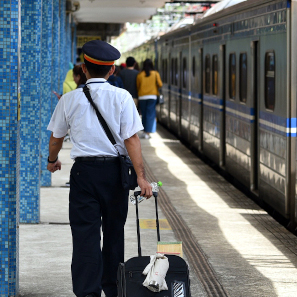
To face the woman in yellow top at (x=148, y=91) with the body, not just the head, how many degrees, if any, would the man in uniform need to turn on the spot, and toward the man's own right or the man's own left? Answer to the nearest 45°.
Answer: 0° — they already face them

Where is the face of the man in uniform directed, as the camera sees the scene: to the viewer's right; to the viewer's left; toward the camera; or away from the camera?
away from the camera

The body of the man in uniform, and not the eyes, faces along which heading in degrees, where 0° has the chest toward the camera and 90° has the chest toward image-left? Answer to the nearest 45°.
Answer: approximately 180°

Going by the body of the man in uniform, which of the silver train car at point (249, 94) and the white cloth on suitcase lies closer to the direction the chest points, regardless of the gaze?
the silver train car

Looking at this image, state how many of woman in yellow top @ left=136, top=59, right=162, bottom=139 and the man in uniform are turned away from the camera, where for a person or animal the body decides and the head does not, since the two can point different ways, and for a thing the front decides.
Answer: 2

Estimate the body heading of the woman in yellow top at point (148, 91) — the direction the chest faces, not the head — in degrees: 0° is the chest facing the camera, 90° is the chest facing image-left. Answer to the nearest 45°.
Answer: approximately 180°

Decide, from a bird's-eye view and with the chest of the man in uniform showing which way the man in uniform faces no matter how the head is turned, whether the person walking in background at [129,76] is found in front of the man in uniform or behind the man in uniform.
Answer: in front

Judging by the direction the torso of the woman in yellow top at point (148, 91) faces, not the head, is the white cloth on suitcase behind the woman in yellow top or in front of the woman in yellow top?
behind

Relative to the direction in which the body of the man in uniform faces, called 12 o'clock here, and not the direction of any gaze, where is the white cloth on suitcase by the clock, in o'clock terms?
The white cloth on suitcase is roughly at 5 o'clock from the man in uniform.
